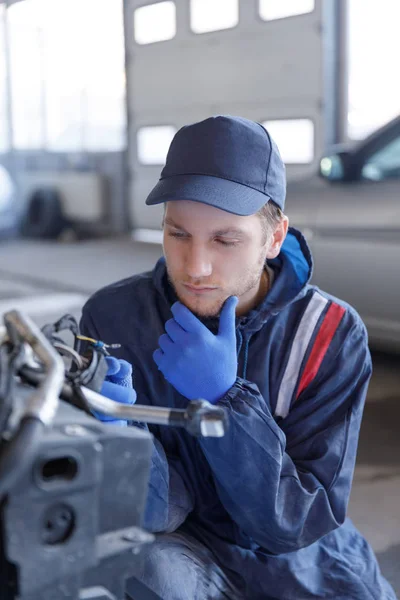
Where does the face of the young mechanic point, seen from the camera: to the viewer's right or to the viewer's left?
to the viewer's left

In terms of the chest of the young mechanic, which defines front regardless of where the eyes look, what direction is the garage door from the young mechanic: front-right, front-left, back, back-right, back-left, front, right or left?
back-right

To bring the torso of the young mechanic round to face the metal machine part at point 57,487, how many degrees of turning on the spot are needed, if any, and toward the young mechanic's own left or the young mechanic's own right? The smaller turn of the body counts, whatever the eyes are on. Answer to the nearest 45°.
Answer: approximately 45° to the young mechanic's own left

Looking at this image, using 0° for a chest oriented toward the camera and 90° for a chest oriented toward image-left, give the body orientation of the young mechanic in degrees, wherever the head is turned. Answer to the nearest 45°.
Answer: approximately 45°

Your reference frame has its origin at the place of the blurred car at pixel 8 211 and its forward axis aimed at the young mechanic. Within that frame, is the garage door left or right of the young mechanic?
left

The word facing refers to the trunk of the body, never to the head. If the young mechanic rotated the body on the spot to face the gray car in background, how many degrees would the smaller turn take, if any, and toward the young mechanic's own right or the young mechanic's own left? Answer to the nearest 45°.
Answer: approximately 135° to the young mechanic's own right

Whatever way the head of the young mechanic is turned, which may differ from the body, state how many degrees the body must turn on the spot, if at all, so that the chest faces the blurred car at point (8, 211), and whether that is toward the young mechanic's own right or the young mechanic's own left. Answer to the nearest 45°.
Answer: approximately 135° to the young mechanic's own right
